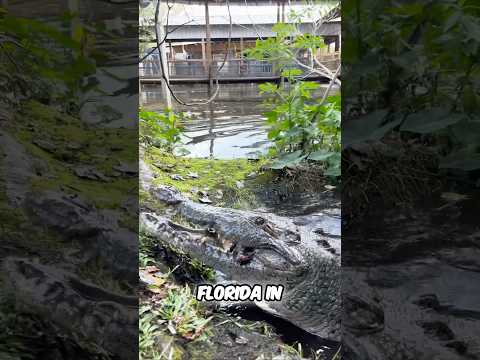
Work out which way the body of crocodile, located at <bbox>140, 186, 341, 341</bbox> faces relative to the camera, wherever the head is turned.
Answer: to the viewer's left
